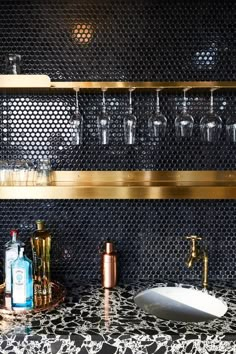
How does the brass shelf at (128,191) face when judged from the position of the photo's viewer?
facing the viewer
